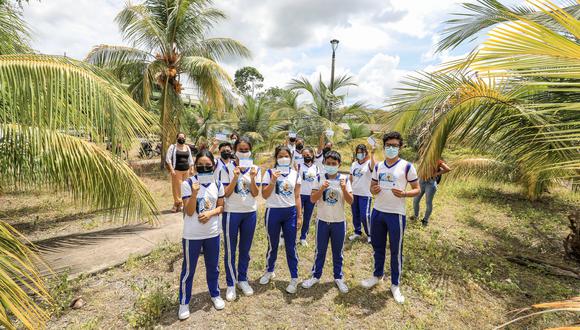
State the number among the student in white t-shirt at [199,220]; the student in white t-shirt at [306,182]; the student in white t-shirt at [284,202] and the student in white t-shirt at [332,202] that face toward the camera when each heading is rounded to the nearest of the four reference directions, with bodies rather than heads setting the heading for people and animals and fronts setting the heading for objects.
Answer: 4

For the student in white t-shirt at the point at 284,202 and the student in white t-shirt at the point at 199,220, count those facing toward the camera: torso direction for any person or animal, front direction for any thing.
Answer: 2

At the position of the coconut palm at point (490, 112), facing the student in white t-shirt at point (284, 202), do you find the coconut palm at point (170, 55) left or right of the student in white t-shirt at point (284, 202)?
right

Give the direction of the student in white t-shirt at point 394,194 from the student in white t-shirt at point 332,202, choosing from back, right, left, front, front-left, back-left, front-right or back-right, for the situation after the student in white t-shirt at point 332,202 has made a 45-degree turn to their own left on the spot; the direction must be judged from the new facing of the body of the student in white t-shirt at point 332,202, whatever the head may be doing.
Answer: front-left

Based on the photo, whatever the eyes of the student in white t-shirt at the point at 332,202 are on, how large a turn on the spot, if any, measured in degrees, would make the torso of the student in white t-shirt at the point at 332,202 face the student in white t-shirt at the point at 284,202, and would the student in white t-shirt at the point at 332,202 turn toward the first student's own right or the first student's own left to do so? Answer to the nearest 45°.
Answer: approximately 90° to the first student's own right

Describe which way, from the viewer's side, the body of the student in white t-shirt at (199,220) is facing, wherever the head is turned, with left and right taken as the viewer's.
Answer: facing the viewer

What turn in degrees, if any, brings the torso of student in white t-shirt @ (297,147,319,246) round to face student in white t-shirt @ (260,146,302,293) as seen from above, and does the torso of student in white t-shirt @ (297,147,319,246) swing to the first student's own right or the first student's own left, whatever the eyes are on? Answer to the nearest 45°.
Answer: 0° — they already face them

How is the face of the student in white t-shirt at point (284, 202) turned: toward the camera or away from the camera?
toward the camera

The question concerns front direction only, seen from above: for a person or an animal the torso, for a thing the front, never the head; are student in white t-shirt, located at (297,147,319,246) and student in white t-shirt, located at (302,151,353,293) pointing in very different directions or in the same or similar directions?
same or similar directions

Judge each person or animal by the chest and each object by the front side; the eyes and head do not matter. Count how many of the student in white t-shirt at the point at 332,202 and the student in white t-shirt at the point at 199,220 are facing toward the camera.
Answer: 2

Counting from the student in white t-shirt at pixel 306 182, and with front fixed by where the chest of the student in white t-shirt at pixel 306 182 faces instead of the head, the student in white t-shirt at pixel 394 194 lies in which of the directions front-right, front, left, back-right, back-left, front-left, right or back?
front-left

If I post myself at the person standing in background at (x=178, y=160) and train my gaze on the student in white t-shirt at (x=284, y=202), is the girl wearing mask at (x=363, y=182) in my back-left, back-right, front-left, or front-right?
front-left

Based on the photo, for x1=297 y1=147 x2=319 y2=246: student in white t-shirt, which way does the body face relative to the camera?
toward the camera
